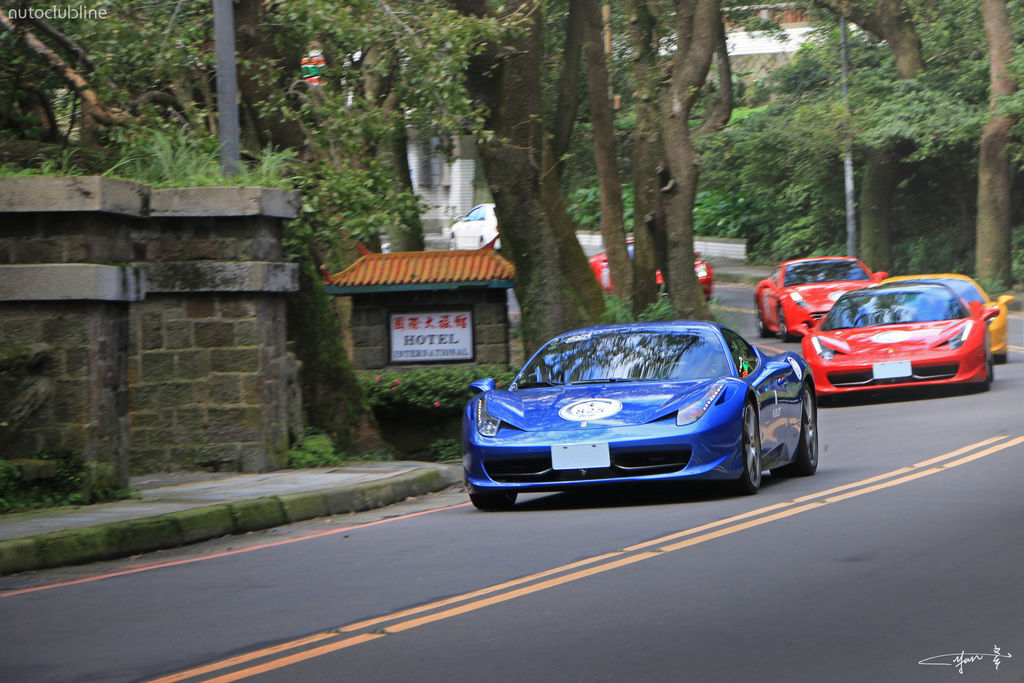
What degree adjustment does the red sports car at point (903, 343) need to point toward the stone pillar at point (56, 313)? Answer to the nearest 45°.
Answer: approximately 45° to its right

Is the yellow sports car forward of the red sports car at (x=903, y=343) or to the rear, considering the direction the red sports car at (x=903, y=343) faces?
to the rear

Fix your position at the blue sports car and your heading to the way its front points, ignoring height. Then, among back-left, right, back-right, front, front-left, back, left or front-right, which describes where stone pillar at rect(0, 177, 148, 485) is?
front-right

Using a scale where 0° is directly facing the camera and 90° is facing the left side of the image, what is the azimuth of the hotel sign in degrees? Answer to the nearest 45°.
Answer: approximately 0°

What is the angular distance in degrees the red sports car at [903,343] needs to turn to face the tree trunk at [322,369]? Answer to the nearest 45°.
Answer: approximately 45° to its right

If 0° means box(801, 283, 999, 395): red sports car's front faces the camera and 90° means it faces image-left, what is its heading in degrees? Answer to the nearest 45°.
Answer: approximately 0°

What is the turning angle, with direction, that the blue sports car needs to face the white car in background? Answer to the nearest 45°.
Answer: approximately 135° to its right

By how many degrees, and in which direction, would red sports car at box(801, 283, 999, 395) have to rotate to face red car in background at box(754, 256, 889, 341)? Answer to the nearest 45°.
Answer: approximately 180°

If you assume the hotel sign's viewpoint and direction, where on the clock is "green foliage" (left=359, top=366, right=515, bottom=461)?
The green foliage is roughly at 12 o'clock from the hotel sign.

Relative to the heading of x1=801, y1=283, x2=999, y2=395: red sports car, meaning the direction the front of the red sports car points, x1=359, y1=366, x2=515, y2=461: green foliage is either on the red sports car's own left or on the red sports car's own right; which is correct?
on the red sports car's own right

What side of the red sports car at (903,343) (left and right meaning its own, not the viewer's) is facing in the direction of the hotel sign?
right

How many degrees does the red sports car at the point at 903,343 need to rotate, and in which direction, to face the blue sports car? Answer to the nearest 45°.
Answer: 0° — it already faces it

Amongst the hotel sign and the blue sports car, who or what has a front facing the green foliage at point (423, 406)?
the hotel sign
